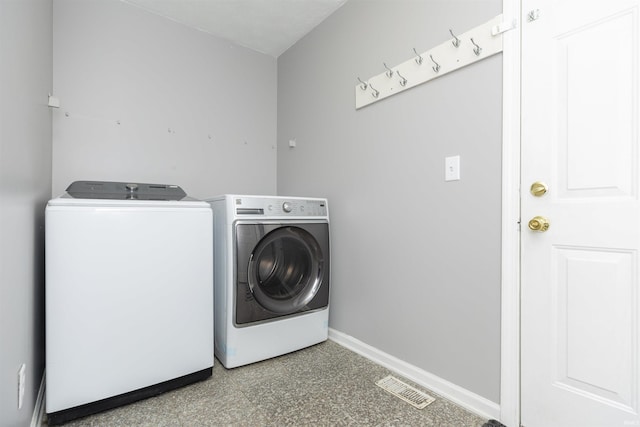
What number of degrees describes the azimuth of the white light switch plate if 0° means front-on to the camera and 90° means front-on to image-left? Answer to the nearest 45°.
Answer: approximately 45°

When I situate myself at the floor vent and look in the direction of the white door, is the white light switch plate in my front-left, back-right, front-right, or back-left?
front-left

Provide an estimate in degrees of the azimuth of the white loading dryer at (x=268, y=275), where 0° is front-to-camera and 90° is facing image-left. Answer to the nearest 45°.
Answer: approximately 315°

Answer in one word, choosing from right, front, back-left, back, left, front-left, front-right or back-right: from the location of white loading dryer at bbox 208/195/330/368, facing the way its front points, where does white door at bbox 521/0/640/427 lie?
front

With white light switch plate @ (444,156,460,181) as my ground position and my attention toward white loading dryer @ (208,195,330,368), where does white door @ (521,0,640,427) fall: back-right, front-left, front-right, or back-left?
back-left

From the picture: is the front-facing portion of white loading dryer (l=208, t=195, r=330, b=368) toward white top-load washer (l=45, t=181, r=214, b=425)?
no

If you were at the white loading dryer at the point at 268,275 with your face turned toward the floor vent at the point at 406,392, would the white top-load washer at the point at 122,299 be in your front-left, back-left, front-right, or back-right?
back-right

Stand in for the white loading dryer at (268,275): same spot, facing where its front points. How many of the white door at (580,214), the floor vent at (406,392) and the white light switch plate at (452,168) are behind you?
0

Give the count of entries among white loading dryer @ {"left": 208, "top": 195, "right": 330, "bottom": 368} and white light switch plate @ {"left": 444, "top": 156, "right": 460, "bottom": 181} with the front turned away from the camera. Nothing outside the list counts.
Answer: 0

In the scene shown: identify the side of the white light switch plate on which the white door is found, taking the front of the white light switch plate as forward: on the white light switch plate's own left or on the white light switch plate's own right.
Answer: on the white light switch plate's own left

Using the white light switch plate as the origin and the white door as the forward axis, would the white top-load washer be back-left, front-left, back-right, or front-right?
back-right

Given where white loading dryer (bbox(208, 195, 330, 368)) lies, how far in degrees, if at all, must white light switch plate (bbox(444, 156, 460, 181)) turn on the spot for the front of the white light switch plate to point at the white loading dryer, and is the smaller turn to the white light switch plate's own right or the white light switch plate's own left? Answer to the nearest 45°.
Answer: approximately 45° to the white light switch plate's own right
